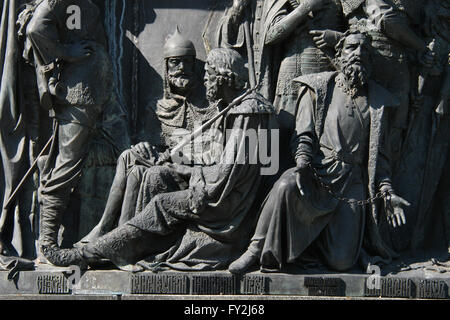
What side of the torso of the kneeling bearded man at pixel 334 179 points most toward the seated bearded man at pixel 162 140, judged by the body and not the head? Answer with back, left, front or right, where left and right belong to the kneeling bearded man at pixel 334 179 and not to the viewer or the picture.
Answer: right

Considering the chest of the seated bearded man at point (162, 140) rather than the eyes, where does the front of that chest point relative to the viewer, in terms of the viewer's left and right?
facing the viewer and to the left of the viewer

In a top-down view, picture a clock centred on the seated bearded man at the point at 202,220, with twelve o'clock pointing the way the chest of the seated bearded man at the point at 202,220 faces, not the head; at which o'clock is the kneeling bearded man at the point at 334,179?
the kneeling bearded man at the point at 334,179 is roughly at 6 o'clock from the seated bearded man at the point at 202,220.

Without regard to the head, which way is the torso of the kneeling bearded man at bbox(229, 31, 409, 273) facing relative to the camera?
toward the camera

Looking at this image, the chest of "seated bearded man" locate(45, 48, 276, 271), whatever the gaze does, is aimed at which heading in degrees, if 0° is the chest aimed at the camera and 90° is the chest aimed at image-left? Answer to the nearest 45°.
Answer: approximately 90°

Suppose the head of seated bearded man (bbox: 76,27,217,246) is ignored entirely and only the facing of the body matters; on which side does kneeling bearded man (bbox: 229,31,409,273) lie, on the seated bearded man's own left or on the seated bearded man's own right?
on the seated bearded man's own left

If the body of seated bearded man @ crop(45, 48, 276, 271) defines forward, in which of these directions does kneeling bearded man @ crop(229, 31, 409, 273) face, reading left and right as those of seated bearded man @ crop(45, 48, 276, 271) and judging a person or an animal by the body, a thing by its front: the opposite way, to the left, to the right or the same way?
to the left

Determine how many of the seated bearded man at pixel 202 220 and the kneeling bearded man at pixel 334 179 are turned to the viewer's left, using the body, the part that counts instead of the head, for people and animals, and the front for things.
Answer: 1

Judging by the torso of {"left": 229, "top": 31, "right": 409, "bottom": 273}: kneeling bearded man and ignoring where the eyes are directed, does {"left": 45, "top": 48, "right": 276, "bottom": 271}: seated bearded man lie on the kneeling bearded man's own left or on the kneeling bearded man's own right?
on the kneeling bearded man's own right
